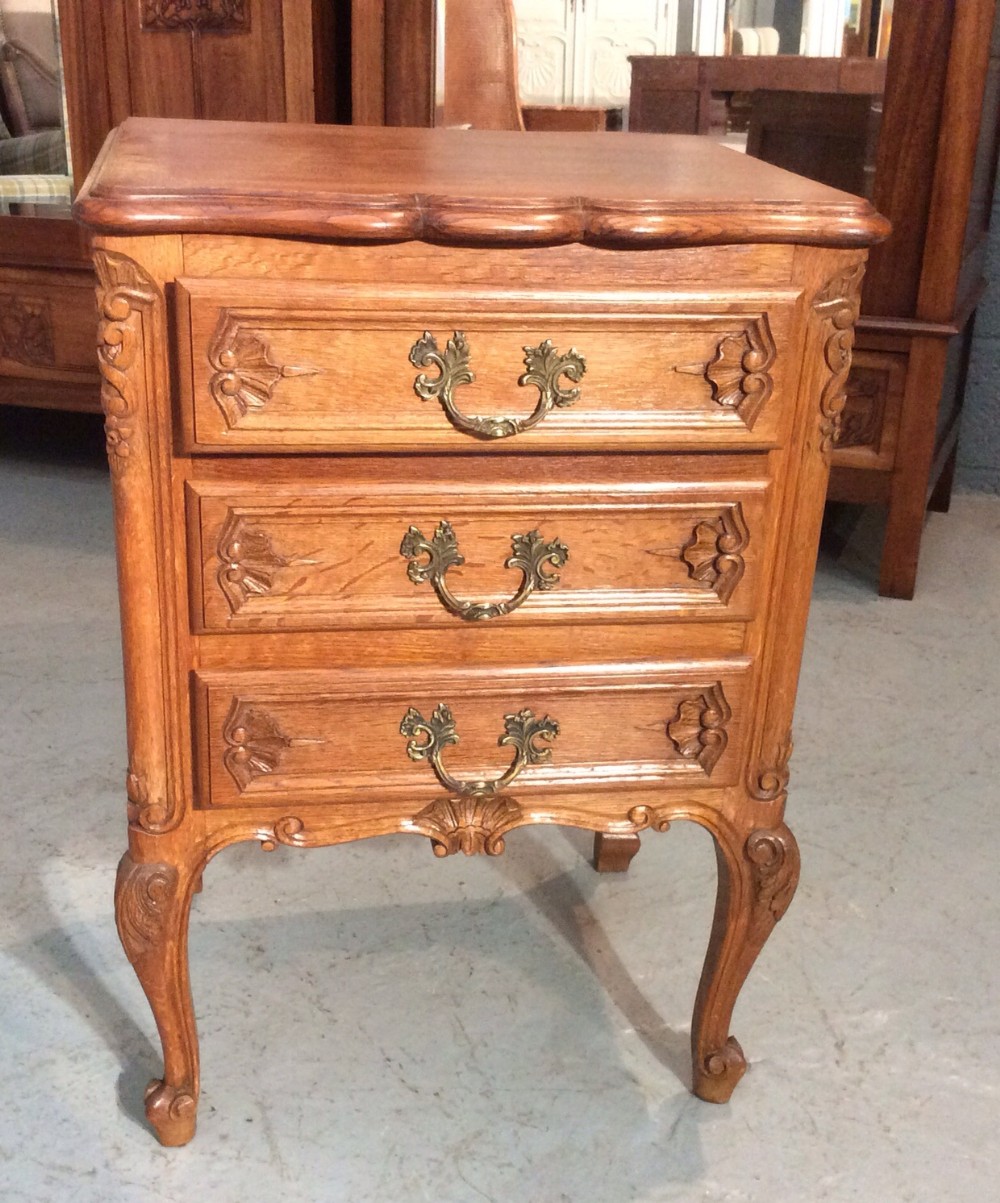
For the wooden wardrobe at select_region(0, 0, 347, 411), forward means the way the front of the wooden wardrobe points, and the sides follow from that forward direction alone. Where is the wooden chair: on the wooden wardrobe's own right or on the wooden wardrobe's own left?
on the wooden wardrobe's own left

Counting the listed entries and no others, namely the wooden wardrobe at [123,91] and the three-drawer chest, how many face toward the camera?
2

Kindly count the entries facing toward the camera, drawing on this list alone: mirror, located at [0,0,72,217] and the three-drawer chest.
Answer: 2

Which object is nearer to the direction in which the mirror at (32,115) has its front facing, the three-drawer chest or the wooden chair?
the three-drawer chest

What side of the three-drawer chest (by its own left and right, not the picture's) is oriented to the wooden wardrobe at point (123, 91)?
back

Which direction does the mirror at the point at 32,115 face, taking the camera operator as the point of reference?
facing the viewer

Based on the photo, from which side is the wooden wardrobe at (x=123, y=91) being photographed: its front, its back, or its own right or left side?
front

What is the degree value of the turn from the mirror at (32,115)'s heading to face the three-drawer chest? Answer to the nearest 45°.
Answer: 0° — it already faces it

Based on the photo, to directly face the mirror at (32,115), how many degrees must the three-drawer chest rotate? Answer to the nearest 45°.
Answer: approximately 135° to its right

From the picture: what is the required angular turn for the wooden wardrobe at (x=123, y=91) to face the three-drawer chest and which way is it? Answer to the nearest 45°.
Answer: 0° — it already faces it
